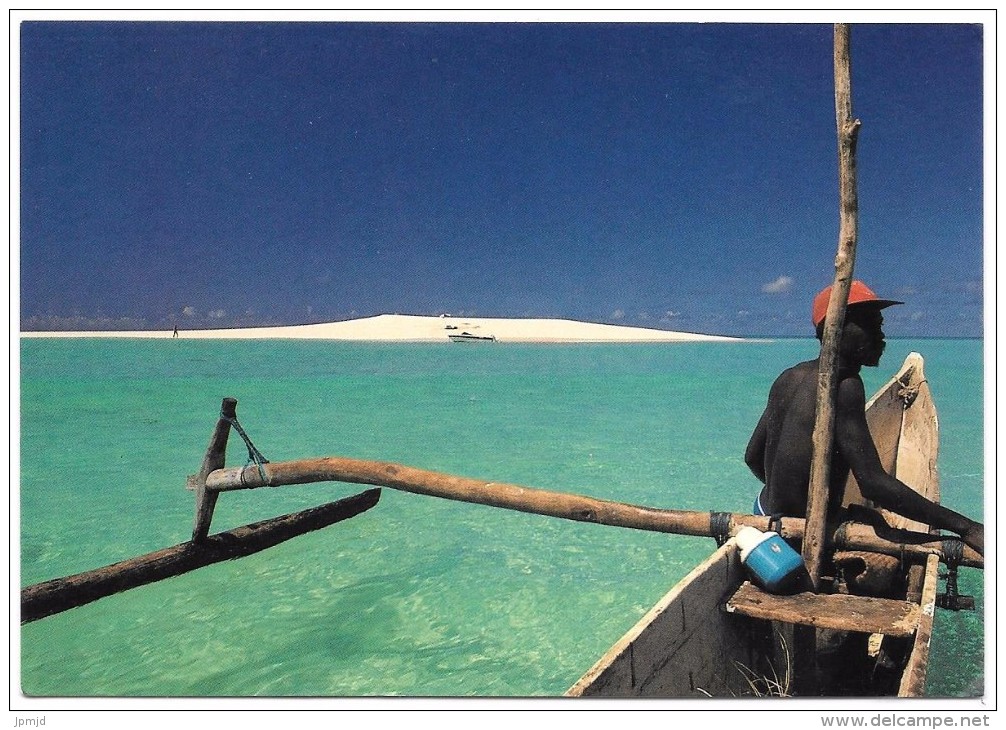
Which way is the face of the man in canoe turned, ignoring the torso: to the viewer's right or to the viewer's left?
to the viewer's right

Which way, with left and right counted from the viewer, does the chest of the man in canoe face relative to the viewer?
facing away from the viewer and to the right of the viewer

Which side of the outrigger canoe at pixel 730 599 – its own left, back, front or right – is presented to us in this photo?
back
